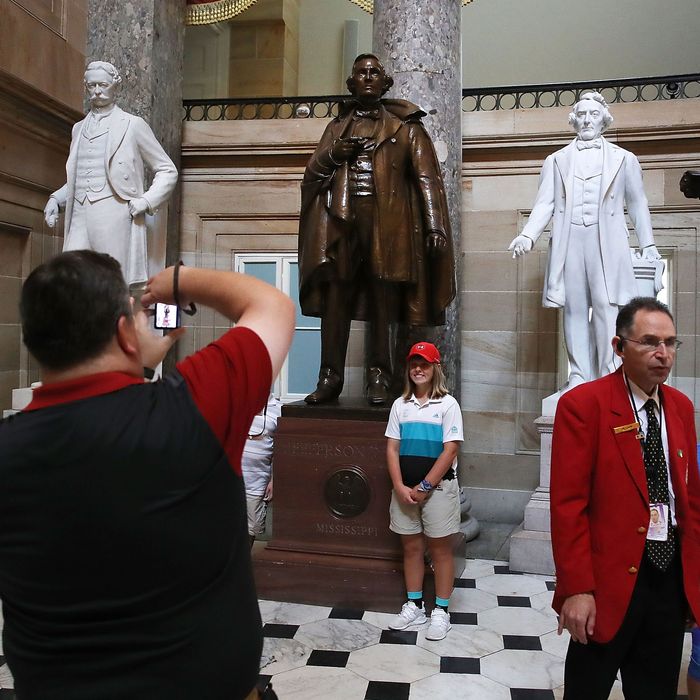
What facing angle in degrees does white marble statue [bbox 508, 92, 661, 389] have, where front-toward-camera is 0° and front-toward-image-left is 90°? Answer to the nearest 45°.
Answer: approximately 0°

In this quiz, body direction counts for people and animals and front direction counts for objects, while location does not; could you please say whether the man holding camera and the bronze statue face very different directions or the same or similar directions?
very different directions

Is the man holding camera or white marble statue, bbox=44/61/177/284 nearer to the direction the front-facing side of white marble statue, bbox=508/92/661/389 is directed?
the man holding camera

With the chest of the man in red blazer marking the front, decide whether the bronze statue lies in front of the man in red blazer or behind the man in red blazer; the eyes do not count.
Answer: behind

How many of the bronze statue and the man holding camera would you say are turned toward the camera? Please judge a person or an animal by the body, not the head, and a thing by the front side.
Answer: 1

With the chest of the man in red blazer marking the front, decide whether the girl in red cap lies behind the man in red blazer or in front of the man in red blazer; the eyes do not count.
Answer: behind

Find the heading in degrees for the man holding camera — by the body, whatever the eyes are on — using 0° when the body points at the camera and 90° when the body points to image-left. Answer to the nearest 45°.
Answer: approximately 225°

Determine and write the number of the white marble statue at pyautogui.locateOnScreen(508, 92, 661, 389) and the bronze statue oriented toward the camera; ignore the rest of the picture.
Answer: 2
